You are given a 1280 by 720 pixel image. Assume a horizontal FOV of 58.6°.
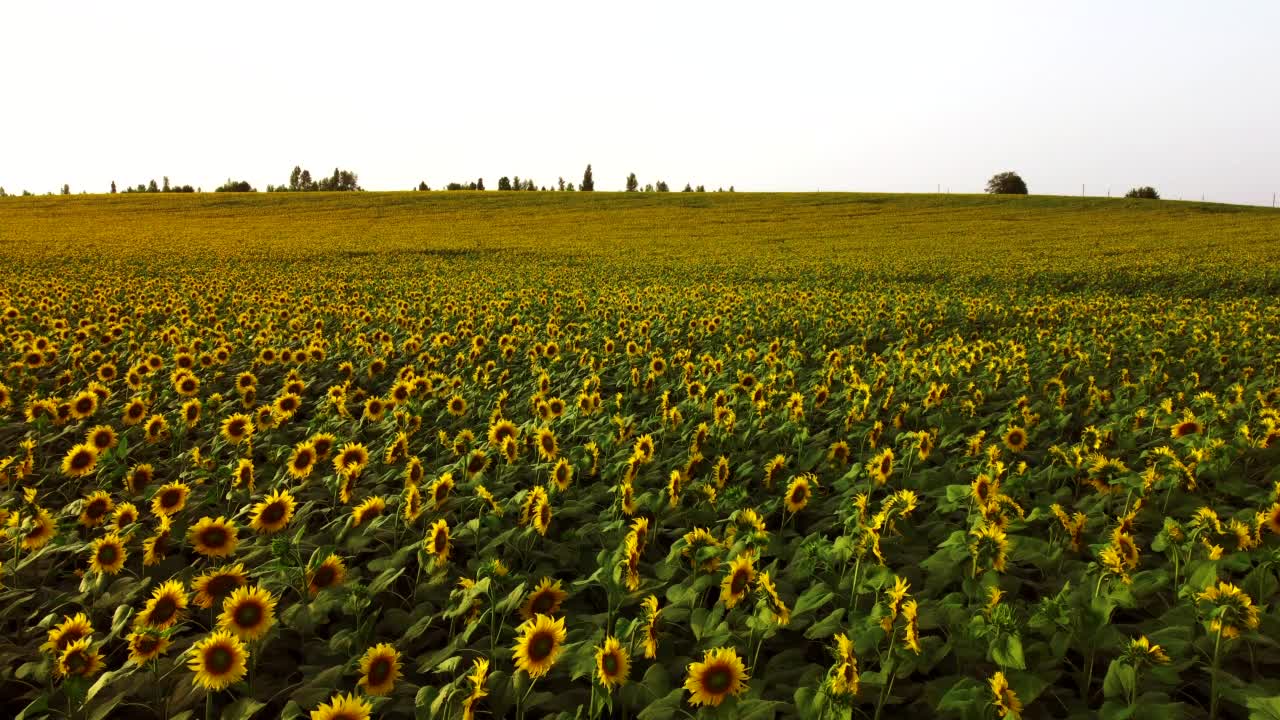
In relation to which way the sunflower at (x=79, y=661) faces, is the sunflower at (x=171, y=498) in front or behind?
behind

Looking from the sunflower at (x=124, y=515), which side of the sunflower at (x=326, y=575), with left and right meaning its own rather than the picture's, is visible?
right

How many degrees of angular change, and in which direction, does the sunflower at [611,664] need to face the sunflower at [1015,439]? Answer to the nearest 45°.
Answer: approximately 180°

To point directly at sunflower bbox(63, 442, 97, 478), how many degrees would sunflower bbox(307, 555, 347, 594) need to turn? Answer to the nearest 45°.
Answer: approximately 90° to its right

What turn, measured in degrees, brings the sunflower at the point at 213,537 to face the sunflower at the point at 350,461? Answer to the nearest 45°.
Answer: approximately 135° to its left

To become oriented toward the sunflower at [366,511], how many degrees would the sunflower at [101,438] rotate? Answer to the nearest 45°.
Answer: approximately 45° to its left

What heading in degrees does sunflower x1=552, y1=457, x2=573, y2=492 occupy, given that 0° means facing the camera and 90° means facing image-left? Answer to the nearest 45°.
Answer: approximately 45°

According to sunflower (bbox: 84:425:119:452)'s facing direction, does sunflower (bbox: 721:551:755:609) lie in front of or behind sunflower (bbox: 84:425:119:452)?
in front

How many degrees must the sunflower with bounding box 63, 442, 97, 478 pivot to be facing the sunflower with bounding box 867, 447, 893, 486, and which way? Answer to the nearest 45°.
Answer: approximately 45° to its left

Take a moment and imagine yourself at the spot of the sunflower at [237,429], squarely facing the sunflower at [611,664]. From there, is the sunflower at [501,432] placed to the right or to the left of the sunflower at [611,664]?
left

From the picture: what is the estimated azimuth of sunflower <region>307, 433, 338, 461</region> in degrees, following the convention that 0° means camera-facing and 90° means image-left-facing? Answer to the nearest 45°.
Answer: approximately 0°

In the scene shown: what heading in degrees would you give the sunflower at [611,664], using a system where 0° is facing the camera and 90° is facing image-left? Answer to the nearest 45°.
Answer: approximately 45°
